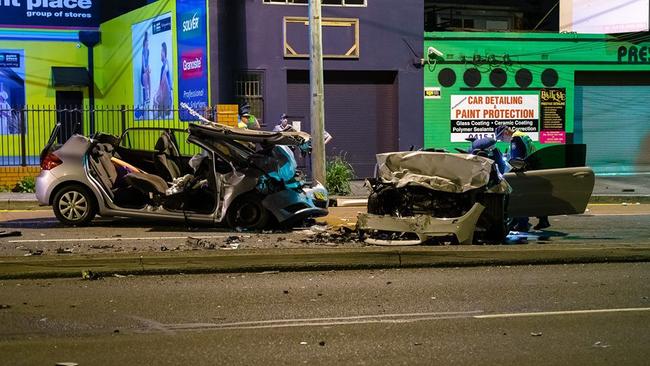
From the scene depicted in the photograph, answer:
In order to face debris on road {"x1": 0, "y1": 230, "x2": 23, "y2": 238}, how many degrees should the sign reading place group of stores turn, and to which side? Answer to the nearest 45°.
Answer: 0° — it already faces it

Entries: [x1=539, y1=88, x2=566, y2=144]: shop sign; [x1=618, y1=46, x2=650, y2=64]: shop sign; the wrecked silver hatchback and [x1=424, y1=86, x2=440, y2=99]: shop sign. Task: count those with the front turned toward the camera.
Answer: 3

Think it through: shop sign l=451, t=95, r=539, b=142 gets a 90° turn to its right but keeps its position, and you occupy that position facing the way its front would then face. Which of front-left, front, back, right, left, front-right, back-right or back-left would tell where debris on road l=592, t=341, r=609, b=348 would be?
left

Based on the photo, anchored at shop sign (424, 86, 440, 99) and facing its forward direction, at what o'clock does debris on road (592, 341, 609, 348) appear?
The debris on road is roughly at 12 o'clock from the shop sign.

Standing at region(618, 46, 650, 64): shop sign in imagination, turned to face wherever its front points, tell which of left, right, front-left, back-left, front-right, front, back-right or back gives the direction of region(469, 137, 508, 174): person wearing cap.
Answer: front

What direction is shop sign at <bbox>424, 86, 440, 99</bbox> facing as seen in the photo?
toward the camera

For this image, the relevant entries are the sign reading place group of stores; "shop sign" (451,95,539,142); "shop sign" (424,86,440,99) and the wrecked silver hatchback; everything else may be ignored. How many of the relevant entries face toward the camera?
3

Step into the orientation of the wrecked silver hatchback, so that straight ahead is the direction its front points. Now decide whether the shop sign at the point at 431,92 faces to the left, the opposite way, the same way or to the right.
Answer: to the right

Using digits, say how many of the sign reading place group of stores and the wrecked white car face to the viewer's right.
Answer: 0

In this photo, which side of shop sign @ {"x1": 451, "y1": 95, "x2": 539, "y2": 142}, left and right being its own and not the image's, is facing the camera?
front

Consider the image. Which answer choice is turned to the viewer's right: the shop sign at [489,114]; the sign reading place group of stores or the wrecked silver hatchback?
the wrecked silver hatchback

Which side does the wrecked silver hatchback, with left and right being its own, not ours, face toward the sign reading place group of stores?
left

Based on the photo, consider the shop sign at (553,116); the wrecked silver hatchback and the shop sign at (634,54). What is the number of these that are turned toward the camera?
2
